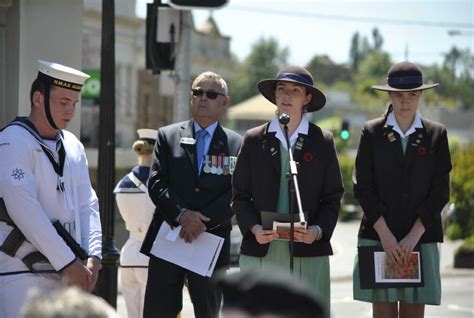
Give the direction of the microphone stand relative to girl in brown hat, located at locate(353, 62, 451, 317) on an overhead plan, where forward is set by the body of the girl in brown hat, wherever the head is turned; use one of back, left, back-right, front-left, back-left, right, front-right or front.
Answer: front-right

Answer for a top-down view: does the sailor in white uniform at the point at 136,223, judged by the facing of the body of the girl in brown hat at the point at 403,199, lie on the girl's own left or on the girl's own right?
on the girl's own right

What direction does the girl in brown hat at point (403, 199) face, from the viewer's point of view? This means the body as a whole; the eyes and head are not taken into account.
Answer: toward the camera

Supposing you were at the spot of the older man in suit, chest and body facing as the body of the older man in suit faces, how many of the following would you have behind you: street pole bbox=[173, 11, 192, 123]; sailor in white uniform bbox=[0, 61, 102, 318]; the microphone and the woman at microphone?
1

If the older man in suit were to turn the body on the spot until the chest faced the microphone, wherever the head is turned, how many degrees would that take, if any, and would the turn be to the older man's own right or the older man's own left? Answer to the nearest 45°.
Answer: approximately 45° to the older man's own left

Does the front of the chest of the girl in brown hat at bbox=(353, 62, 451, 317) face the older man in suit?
no

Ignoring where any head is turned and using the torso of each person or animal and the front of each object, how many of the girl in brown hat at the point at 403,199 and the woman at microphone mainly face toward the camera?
2

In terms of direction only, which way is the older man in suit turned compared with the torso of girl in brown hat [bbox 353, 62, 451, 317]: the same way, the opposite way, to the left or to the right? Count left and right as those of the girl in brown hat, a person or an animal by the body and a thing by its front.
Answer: the same way

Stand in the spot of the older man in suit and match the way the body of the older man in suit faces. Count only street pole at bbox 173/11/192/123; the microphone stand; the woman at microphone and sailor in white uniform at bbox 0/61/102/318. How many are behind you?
1

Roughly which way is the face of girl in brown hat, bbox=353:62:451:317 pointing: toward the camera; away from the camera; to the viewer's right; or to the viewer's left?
toward the camera

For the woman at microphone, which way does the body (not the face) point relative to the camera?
toward the camera

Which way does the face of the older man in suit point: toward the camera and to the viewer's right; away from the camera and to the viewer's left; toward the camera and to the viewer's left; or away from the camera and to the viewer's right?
toward the camera and to the viewer's left

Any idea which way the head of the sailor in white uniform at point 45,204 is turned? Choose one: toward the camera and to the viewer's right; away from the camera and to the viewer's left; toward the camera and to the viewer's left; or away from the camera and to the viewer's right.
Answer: toward the camera and to the viewer's right

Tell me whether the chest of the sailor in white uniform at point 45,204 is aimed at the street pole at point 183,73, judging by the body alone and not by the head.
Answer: no

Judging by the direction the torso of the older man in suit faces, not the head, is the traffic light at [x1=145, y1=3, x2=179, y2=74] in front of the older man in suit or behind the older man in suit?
behind

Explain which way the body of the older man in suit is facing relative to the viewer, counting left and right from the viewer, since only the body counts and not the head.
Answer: facing the viewer

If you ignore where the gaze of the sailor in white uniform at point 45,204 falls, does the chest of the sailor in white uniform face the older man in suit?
no
